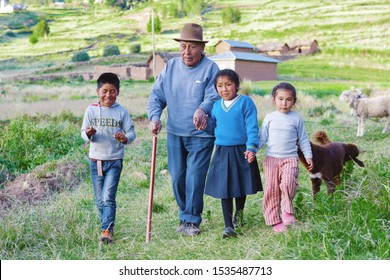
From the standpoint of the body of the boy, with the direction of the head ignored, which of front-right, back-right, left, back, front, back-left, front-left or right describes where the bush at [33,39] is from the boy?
back

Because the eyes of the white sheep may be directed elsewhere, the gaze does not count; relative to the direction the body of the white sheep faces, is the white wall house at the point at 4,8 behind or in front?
in front

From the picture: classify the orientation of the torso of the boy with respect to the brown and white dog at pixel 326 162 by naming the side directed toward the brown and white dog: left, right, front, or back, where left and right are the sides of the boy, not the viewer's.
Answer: left

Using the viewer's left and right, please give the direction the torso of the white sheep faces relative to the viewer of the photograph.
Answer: facing to the left of the viewer

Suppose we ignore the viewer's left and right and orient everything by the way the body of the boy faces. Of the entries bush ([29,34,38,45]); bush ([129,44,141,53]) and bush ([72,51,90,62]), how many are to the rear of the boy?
3
